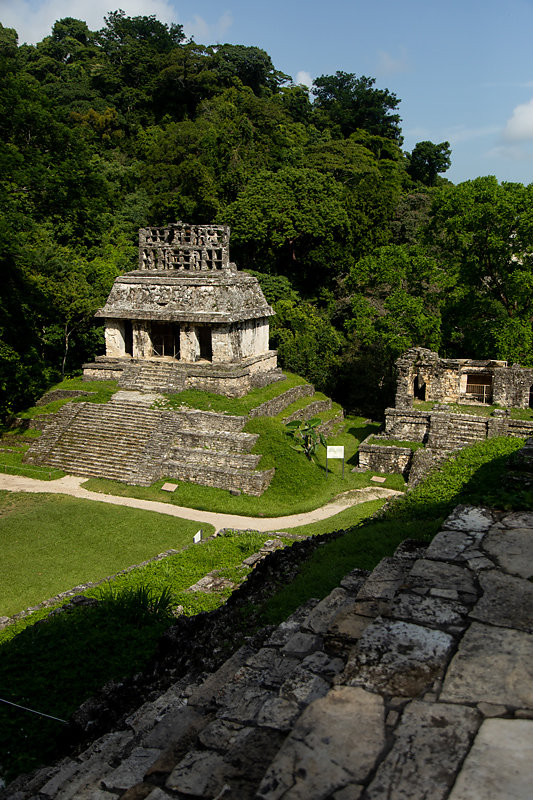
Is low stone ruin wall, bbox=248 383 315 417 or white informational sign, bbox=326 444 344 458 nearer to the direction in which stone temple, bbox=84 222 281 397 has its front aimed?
the white informational sign

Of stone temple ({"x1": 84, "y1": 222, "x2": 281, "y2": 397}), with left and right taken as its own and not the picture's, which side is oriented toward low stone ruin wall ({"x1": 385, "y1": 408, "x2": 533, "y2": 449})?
left

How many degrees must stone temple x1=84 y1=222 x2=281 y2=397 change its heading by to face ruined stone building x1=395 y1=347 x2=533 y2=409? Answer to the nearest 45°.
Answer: approximately 135° to its left

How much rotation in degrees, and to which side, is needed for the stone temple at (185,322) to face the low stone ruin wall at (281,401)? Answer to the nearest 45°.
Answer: approximately 90° to its left

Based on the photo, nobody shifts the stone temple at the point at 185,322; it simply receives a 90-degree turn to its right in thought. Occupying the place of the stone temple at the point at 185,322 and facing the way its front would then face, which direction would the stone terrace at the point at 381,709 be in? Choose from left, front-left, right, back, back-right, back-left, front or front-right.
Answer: back-left

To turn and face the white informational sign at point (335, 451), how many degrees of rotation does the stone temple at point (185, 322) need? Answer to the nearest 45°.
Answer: approximately 90° to its left

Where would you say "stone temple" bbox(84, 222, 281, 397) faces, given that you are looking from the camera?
facing the viewer and to the left of the viewer

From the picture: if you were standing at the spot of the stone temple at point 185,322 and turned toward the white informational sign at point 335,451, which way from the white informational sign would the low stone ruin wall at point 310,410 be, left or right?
left
